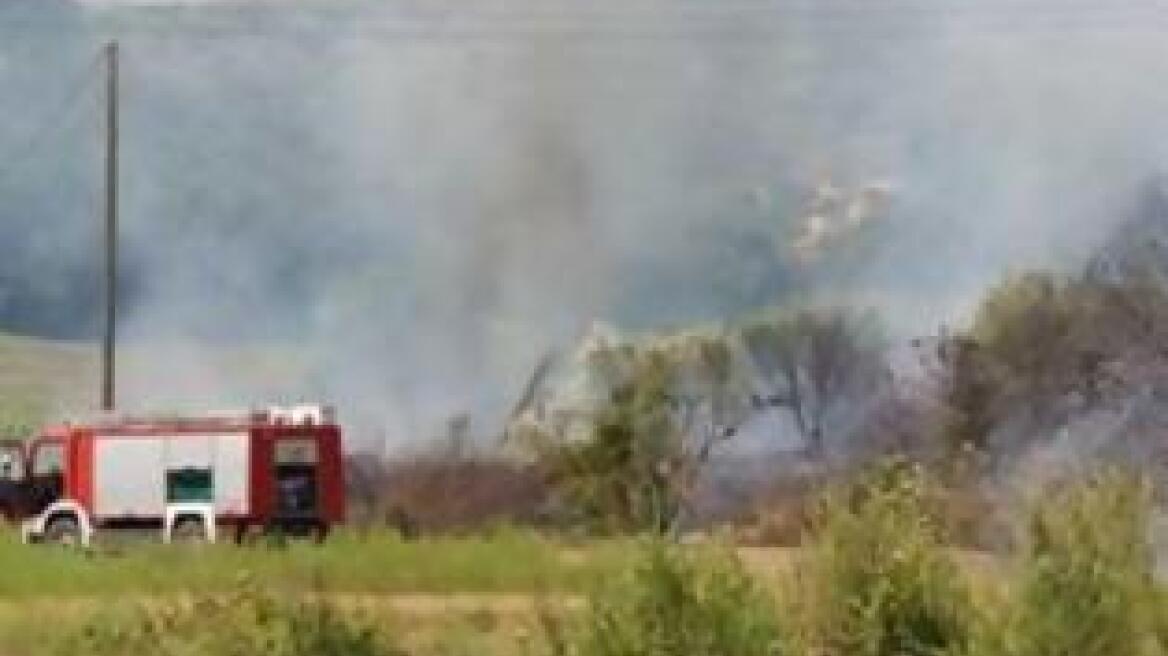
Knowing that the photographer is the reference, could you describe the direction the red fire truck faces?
facing away from the viewer and to the left of the viewer

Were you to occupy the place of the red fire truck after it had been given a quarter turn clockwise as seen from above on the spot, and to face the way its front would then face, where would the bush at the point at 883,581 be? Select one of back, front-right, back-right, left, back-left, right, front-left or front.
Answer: back-right

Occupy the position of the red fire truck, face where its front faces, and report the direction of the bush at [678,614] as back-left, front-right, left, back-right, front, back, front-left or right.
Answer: back-left

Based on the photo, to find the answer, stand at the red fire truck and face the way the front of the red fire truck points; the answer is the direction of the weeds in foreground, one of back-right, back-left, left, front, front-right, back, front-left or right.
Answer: back-left

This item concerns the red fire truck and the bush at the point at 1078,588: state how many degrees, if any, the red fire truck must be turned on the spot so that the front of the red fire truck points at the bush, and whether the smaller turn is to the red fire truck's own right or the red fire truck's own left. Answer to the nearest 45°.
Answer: approximately 135° to the red fire truck's own left
